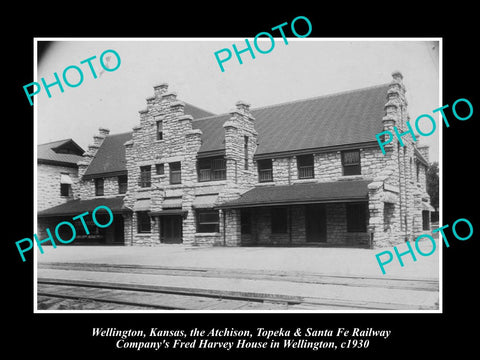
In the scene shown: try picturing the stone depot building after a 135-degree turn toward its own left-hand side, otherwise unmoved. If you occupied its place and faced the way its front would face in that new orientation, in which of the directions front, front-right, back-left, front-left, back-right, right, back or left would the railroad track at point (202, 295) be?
right

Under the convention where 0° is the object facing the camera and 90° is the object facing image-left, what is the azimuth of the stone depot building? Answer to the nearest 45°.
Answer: approximately 45°
